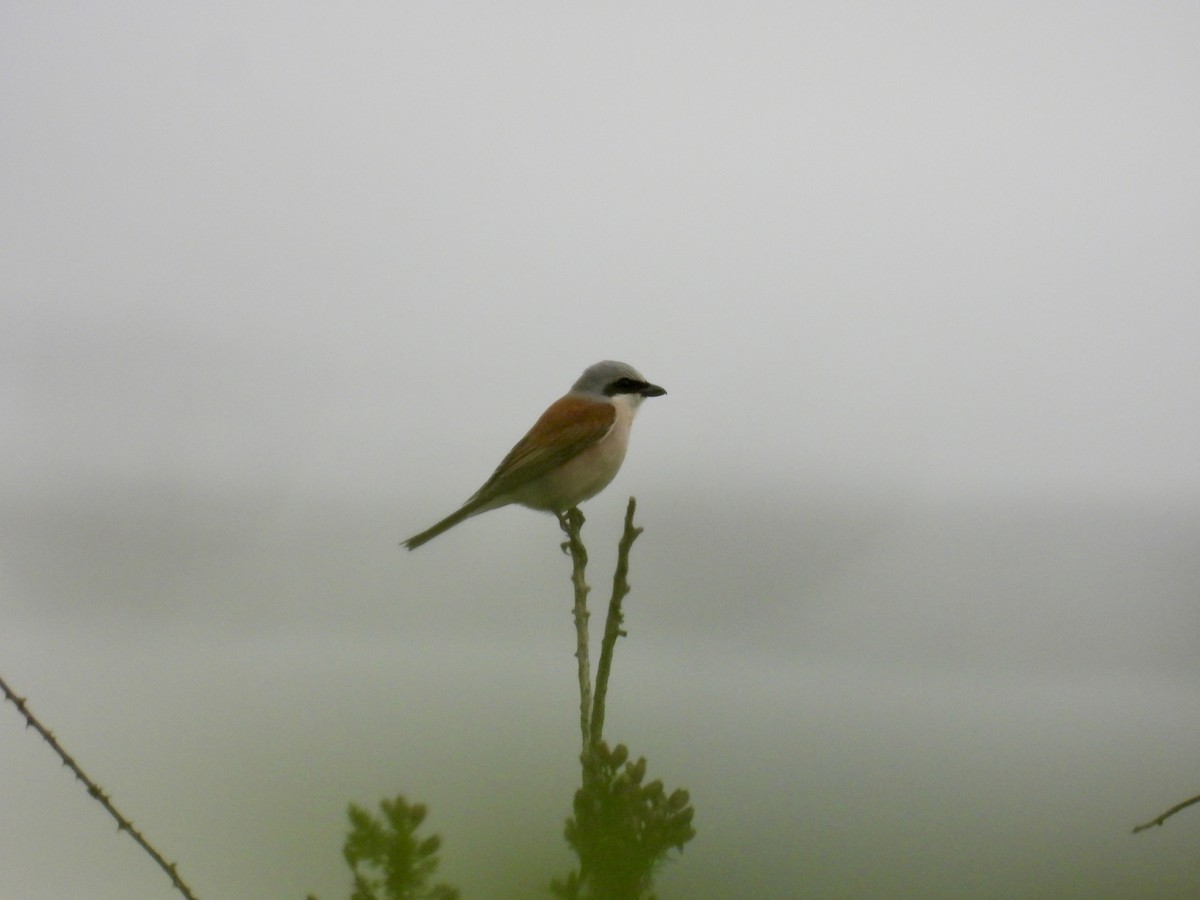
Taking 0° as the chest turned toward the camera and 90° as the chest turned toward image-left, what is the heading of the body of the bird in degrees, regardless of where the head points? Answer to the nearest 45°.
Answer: approximately 270°

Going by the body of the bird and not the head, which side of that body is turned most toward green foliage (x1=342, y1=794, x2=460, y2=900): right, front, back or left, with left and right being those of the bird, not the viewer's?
right
